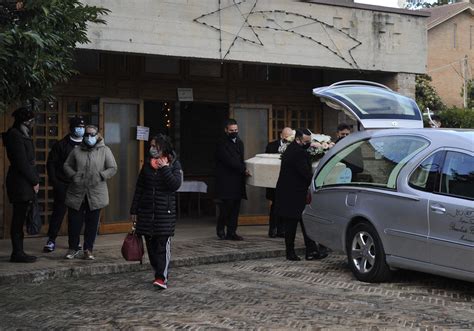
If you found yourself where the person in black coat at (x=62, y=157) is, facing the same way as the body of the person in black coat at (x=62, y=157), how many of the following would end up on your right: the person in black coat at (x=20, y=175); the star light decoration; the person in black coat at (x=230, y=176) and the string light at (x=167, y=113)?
1

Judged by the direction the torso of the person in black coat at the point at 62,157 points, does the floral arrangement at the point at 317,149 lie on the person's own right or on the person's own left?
on the person's own left

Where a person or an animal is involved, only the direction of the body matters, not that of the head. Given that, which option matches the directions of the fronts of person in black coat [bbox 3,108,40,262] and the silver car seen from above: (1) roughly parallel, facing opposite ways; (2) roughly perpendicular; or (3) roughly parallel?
roughly parallel

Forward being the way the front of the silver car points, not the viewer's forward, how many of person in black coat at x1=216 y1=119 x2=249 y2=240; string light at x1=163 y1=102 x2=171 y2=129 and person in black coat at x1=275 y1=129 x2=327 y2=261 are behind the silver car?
3

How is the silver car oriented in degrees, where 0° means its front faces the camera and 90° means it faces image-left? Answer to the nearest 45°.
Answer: approximately 315°

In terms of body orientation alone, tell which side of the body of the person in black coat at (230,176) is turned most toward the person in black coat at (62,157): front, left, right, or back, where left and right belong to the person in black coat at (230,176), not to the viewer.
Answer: right

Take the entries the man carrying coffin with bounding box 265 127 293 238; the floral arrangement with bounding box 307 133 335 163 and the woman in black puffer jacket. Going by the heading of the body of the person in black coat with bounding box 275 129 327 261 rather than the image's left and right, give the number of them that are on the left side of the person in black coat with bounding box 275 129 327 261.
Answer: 2
